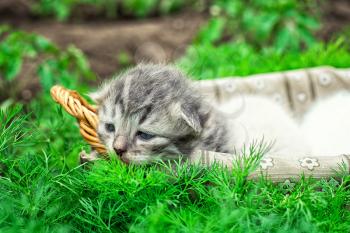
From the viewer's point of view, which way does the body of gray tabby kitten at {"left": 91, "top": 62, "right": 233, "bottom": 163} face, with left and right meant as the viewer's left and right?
facing the viewer and to the left of the viewer
